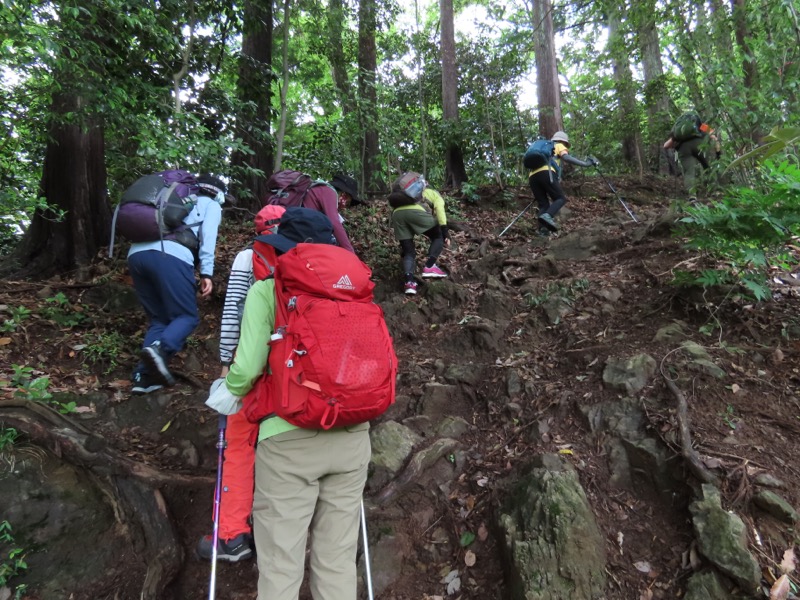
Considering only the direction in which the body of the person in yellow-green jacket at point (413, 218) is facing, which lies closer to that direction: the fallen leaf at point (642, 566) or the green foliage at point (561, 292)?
the green foliage

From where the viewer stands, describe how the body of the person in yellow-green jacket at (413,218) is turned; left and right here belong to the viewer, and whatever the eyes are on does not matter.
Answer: facing away from the viewer and to the right of the viewer

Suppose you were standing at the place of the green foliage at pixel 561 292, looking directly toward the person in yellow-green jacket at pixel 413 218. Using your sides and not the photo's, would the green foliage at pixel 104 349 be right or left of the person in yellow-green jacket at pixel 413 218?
left

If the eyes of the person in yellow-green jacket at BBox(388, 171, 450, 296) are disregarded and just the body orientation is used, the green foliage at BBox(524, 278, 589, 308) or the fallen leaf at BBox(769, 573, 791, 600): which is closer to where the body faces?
the green foliage

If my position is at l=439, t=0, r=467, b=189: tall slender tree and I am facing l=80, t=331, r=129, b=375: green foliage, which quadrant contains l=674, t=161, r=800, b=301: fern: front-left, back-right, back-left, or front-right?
front-left

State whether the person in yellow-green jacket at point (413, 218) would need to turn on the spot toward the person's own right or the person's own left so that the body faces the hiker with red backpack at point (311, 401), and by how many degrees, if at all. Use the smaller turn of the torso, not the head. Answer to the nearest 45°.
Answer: approximately 135° to the person's own right

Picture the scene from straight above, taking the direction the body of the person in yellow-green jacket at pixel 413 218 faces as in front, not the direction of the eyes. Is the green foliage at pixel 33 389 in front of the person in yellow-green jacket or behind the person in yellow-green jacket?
behind

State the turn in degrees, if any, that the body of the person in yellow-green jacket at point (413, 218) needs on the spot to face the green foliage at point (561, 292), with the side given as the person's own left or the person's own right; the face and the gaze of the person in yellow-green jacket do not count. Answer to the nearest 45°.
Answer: approximately 90° to the person's own right

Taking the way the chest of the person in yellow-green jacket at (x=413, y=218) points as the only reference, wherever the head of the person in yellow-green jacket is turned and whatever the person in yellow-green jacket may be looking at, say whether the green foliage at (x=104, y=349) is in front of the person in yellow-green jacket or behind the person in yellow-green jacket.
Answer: behind

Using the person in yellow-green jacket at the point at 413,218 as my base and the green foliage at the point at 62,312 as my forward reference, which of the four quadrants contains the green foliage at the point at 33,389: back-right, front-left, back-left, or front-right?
front-left

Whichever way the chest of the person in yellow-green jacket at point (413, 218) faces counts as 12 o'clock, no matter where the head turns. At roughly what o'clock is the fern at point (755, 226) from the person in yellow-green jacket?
The fern is roughly at 3 o'clock from the person in yellow-green jacket.

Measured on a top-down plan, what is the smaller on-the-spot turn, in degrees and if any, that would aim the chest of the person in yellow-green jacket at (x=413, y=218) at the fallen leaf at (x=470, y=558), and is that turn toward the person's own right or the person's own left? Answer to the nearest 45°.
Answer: approximately 135° to the person's own right

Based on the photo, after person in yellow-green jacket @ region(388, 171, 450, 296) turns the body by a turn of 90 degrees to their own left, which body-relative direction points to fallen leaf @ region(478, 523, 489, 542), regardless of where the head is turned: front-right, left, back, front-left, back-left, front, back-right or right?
back-left

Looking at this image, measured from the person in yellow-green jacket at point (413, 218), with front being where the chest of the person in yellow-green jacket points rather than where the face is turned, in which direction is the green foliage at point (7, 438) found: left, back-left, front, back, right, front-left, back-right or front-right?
back

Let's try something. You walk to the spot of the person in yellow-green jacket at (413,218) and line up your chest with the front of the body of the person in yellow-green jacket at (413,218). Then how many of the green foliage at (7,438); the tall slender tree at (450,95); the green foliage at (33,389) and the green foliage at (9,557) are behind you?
3
